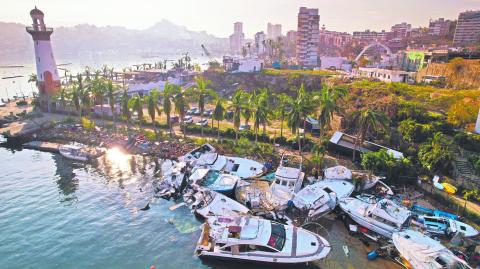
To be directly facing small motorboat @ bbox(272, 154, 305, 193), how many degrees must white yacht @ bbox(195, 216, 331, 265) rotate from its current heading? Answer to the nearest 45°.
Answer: approximately 90° to its left

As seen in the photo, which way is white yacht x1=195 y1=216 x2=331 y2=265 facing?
to the viewer's right

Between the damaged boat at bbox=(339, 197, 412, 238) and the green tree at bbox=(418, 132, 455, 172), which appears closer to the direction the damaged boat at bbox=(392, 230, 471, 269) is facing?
the damaged boat

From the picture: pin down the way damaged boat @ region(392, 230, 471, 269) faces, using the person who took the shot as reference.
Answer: facing away from the viewer and to the left of the viewer

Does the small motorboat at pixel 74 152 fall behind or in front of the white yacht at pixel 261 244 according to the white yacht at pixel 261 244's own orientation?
behind

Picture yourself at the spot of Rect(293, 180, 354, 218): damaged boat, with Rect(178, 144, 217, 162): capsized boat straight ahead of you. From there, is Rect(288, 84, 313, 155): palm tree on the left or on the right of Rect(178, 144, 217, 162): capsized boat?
right

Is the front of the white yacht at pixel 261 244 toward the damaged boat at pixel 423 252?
yes

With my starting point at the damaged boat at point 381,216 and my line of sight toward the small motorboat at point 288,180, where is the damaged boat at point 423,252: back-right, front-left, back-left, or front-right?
back-left

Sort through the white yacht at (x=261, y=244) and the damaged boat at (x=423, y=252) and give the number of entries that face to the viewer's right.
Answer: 1
